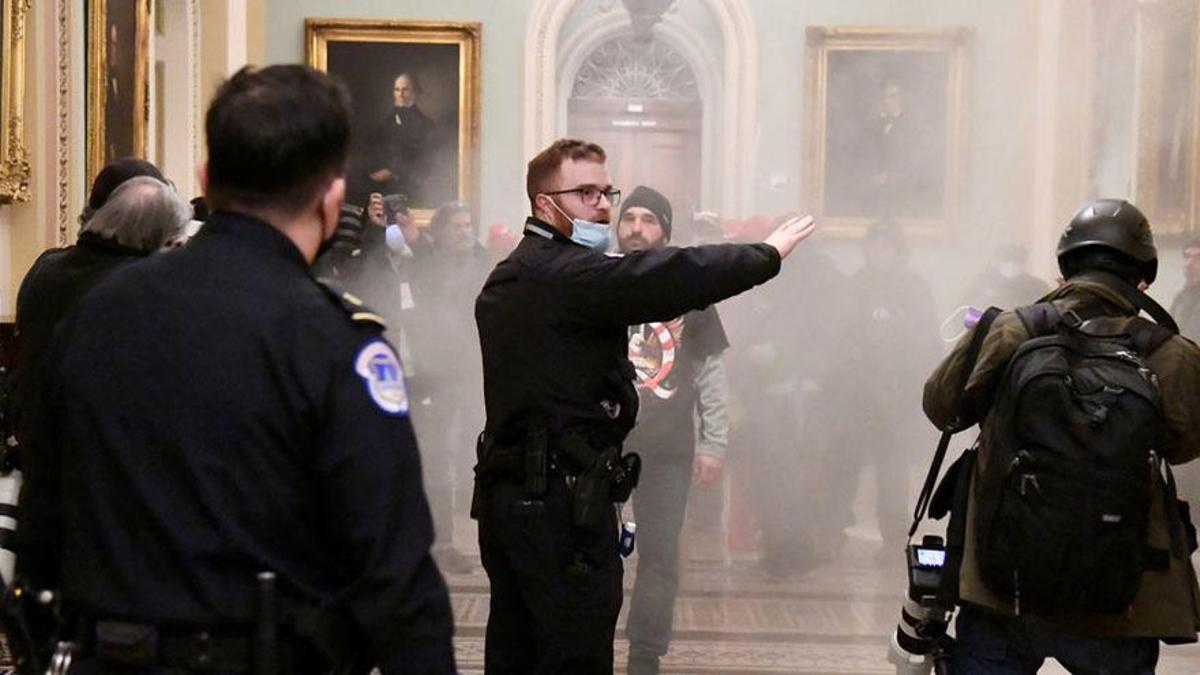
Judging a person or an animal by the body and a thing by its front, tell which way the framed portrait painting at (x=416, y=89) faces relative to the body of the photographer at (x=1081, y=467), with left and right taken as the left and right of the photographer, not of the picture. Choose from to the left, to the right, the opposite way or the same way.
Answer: the opposite way

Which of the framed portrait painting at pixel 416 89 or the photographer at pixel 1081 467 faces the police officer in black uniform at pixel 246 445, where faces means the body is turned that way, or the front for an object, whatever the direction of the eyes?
the framed portrait painting

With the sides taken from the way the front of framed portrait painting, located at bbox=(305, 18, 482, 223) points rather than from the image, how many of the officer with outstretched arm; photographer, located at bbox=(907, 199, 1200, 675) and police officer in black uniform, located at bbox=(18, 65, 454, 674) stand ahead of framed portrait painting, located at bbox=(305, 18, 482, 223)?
3

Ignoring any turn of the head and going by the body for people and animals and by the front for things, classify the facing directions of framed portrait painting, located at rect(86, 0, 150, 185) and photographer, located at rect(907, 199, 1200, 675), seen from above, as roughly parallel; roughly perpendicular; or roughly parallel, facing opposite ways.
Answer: roughly perpendicular

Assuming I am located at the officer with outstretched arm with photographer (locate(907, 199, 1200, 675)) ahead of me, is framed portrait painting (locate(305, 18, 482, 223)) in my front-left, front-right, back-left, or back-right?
back-left

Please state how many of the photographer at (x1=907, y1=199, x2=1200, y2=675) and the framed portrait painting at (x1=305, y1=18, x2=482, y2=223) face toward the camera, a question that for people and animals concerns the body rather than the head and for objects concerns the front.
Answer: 1

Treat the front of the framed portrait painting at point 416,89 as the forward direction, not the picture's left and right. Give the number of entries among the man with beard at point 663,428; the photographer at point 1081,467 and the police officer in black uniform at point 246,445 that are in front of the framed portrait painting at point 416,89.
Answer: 3

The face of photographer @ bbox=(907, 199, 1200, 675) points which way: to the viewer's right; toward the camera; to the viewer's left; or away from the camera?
away from the camera

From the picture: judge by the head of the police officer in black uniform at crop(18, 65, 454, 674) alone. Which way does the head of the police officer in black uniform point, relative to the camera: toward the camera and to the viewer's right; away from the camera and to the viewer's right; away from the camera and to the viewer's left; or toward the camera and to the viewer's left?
away from the camera and to the viewer's right

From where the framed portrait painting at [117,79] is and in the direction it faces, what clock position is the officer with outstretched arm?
The officer with outstretched arm is roughly at 1 o'clock from the framed portrait painting.

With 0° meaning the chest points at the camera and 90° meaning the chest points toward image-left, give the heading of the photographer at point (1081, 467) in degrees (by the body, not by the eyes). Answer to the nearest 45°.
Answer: approximately 180°
